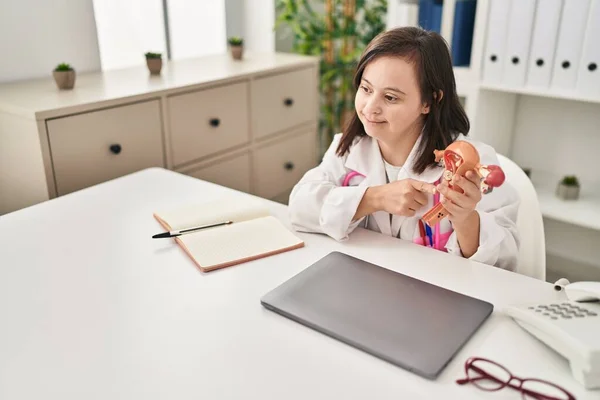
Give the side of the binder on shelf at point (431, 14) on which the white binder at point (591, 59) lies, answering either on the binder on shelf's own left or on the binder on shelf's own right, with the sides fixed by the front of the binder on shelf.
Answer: on the binder on shelf's own left

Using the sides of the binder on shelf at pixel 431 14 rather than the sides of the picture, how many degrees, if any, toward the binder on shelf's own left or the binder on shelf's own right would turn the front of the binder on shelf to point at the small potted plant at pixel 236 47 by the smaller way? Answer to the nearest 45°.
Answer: approximately 45° to the binder on shelf's own right

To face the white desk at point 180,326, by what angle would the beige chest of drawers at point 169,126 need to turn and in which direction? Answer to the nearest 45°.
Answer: approximately 45° to its right

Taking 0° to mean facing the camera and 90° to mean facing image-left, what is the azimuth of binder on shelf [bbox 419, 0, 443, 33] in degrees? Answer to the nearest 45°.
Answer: approximately 45°

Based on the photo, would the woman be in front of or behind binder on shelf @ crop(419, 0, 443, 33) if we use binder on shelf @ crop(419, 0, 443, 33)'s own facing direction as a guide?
in front

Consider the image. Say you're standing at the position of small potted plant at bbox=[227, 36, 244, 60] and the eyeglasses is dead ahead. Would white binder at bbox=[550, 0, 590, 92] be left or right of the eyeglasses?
left

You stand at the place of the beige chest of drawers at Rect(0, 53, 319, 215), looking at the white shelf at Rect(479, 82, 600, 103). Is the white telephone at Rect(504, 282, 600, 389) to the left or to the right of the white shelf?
right

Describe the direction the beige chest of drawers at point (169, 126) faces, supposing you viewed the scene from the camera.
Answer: facing the viewer and to the right of the viewer

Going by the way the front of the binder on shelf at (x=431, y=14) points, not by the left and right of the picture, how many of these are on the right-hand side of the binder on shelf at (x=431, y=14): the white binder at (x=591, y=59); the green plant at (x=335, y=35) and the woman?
1

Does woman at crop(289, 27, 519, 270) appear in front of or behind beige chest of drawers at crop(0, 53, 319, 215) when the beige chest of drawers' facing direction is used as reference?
in front
